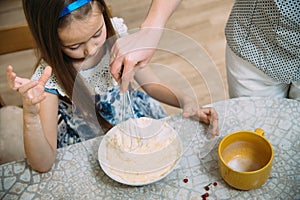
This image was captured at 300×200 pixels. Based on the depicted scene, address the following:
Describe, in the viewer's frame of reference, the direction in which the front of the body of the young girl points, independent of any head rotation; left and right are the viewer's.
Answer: facing the viewer and to the right of the viewer
